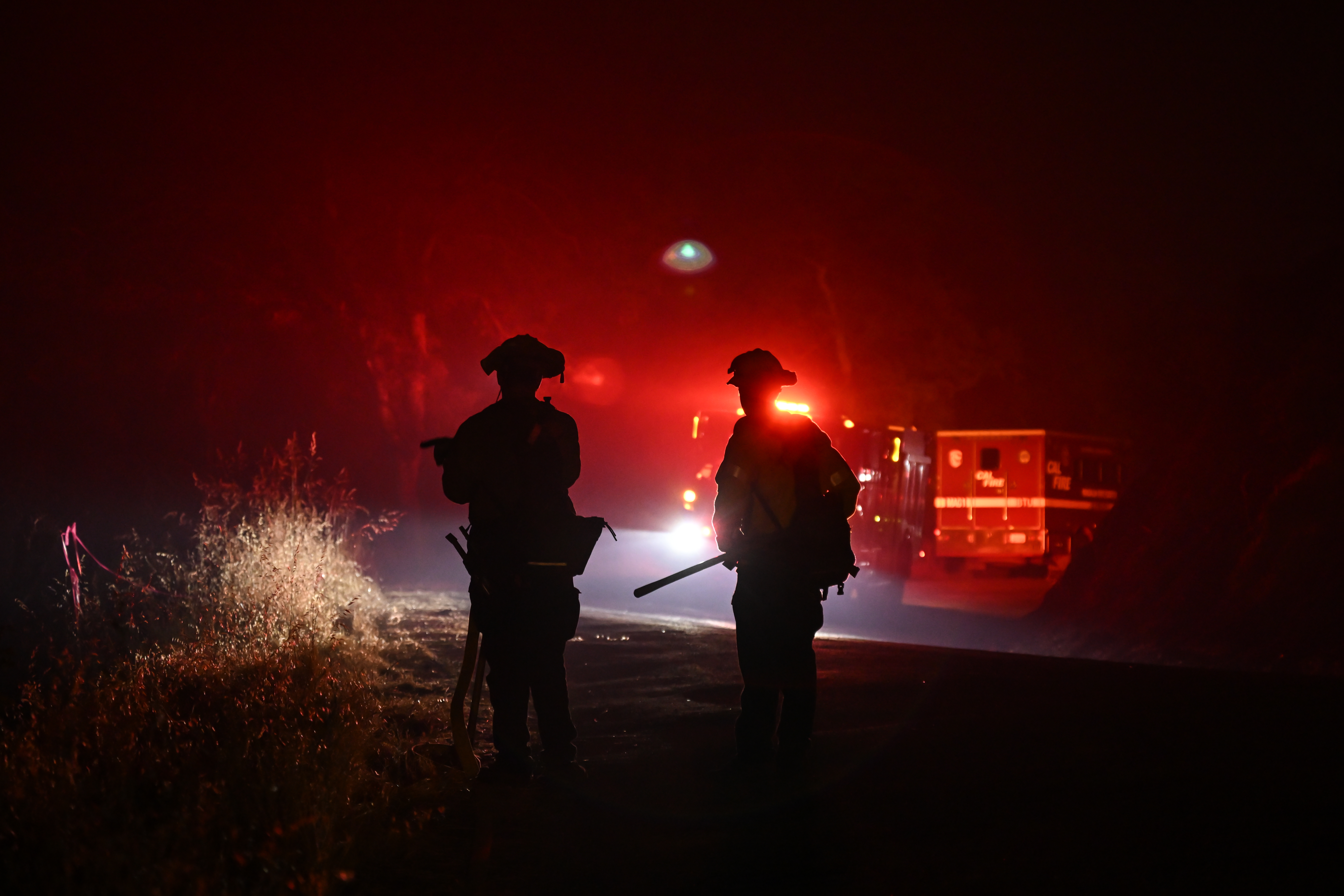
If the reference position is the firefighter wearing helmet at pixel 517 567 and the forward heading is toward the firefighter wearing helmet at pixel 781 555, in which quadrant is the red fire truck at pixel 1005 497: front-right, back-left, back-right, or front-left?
front-left

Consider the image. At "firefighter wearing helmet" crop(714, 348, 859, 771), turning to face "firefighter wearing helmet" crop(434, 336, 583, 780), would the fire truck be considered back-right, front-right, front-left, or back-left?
back-right
